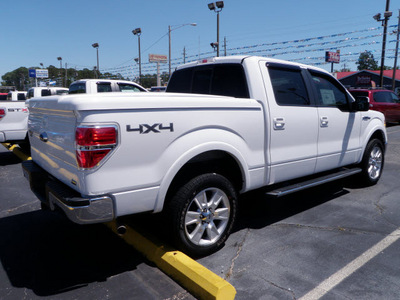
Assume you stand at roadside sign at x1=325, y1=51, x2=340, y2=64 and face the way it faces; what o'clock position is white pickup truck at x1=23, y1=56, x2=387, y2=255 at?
The white pickup truck is roughly at 12 o'clock from the roadside sign.

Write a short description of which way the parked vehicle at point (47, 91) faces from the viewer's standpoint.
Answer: facing away from the viewer and to the right of the viewer

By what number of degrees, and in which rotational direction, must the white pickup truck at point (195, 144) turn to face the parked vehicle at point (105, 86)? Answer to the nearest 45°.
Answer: approximately 45° to its left

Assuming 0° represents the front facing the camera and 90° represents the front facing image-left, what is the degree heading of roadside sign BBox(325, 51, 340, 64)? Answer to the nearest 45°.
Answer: approximately 0°

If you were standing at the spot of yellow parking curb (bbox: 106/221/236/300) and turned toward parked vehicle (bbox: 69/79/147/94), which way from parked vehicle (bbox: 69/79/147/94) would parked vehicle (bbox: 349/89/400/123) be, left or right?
right

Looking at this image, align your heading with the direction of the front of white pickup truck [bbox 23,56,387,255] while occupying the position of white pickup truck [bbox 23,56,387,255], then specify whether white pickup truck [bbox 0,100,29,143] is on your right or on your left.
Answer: on your left

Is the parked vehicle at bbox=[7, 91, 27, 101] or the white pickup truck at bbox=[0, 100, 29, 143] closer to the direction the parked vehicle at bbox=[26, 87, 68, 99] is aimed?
the parked vehicle
